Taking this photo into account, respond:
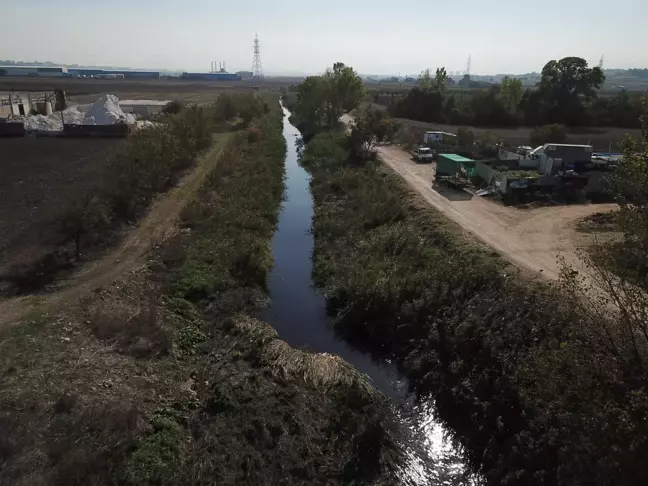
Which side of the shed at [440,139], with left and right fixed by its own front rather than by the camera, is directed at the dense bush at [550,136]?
left

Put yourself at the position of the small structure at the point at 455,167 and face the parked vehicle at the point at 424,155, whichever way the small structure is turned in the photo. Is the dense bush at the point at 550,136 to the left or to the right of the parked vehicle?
right

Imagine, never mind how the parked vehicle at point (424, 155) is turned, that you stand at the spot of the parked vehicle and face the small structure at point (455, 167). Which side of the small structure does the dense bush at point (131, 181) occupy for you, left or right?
right

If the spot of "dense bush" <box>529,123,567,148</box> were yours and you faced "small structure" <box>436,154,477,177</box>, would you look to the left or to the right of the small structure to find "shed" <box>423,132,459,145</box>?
right

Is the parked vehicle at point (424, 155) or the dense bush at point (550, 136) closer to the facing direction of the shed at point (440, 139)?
the parked vehicle

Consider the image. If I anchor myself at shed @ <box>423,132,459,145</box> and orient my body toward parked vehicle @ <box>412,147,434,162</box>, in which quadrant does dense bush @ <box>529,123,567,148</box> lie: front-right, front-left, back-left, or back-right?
back-left

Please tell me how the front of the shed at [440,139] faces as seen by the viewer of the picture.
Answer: facing to the left of the viewer

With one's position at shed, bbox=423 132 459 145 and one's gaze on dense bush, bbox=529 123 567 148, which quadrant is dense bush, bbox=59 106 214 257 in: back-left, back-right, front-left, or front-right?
back-right
